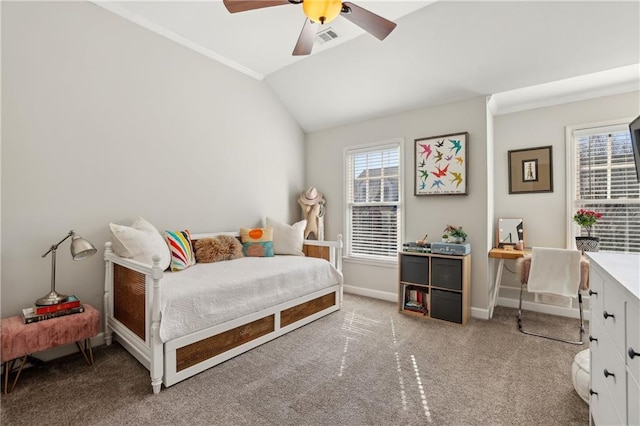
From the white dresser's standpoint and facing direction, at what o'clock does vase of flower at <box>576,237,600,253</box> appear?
The vase of flower is roughly at 3 o'clock from the white dresser.

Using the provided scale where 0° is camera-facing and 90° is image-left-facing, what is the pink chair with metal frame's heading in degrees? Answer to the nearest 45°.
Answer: approximately 180°

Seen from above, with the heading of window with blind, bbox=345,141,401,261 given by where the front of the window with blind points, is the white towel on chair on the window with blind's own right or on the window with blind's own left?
on the window with blind's own left

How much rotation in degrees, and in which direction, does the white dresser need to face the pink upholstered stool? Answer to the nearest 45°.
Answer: approximately 45° to its left

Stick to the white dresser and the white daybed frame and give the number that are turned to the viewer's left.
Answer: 1

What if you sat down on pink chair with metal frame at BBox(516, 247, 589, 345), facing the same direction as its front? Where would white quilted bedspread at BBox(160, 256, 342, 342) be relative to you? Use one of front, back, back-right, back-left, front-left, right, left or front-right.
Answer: back-left

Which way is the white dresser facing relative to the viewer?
to the viewer's left

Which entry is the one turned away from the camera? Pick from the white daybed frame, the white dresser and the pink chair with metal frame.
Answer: the pink chair with metal frame

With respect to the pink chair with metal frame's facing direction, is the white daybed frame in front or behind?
behind

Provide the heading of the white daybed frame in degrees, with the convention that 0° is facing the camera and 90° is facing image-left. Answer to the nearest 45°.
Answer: approximately 315°

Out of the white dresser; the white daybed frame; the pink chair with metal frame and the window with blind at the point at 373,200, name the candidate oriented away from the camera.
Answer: the pink chair with metal frame

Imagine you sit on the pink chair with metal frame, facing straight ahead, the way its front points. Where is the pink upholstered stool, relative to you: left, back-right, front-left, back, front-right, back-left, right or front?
back-left
